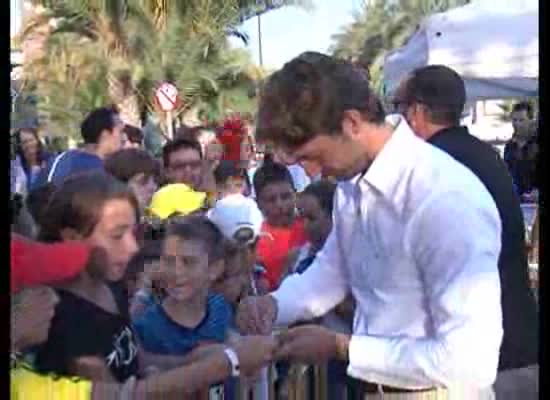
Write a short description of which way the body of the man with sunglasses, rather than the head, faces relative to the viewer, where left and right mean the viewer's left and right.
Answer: facing away from the viewer and to the left of the viewer

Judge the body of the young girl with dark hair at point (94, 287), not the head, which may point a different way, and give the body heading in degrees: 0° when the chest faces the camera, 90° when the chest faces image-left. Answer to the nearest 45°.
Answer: approximately 315°

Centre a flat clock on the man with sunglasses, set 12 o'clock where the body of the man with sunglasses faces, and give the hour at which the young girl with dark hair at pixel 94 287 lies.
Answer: The young girl with dark hair is roughly at 10 o'clock from the man with sunglasses.

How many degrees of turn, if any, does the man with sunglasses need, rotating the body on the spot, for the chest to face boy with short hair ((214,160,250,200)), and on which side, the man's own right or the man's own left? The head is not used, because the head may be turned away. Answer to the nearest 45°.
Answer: approximately 45° to the man's own left

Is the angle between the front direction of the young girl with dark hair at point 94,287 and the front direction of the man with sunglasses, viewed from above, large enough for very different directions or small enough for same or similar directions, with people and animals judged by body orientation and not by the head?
very different directions
